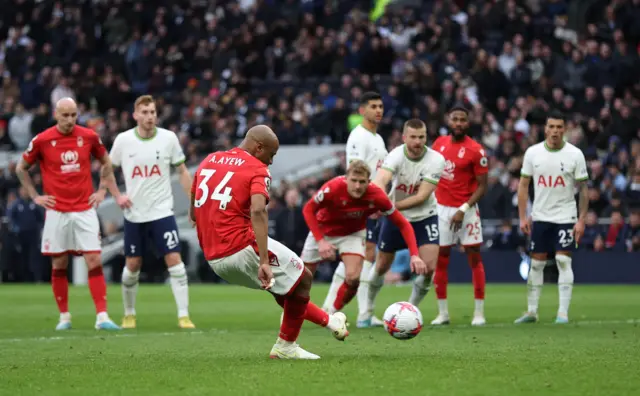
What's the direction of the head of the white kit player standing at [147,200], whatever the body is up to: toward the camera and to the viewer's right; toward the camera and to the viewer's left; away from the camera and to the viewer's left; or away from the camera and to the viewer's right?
toward the camera and to the viewer's right

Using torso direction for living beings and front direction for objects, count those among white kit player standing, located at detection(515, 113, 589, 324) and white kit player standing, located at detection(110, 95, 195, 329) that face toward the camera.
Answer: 2

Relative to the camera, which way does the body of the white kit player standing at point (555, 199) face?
toward the camera

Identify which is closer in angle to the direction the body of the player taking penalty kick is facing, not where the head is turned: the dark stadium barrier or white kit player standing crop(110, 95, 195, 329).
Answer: the dark stadium barrier

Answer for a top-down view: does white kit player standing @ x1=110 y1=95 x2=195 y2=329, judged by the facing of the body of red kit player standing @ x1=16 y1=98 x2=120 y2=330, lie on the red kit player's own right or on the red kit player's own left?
on the red kit player's own left

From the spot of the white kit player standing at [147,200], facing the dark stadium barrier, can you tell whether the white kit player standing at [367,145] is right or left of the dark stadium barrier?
right

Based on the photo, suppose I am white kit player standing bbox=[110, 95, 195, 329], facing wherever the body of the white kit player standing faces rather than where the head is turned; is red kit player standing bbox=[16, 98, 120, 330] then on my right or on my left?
on my right

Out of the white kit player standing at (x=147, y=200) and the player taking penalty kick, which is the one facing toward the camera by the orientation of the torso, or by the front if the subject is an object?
the white kit player standing

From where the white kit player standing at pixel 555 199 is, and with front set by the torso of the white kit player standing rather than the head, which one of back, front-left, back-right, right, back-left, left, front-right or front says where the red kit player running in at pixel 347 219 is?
front-right

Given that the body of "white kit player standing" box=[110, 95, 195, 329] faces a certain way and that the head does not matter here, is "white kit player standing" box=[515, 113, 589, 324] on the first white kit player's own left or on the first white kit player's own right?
on the first white kit player's own left

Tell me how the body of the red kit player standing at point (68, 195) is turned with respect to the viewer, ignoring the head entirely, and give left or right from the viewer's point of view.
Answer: facing the viewer

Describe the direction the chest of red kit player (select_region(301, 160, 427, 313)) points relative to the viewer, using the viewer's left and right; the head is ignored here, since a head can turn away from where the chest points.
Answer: facing the viewer
